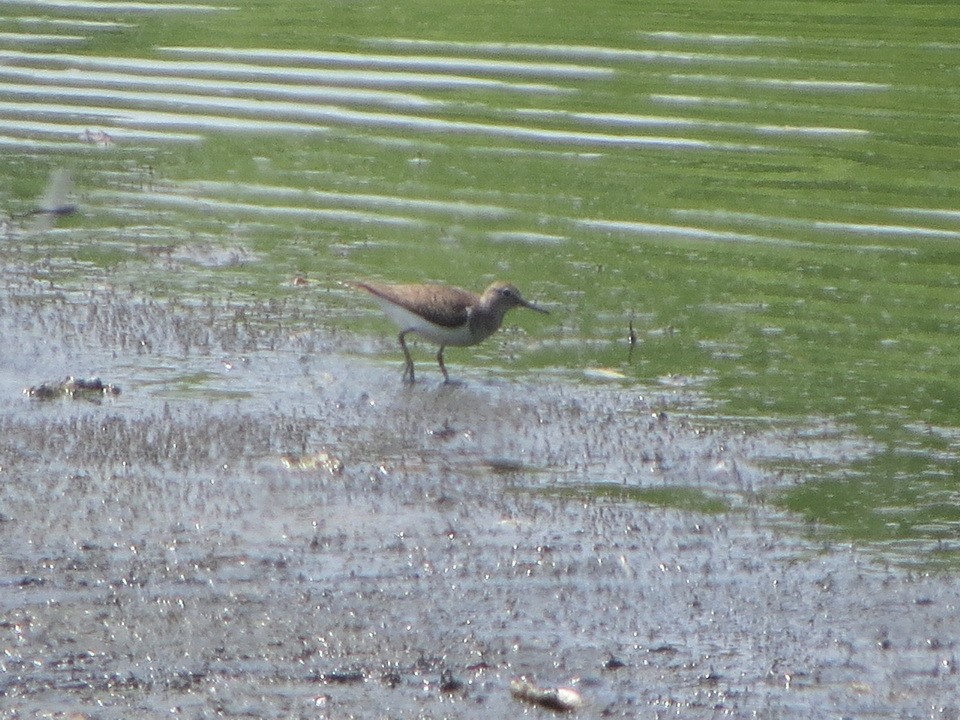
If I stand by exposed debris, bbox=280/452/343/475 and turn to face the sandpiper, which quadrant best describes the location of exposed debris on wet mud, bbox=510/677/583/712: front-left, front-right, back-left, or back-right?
back-right

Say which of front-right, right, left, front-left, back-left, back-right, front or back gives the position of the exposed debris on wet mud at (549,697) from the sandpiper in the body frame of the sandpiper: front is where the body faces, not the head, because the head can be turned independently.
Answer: right

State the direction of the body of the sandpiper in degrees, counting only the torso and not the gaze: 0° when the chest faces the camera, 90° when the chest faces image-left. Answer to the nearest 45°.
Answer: approximately 270°

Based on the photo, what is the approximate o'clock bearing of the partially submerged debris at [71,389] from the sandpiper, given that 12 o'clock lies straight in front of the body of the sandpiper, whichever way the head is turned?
The partially submerged debris is roughly at 5 o'clock from the sandpiper.

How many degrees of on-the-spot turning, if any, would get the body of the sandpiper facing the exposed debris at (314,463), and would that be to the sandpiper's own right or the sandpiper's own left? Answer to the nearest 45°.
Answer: approximately 90° to the sandpiper's own right
